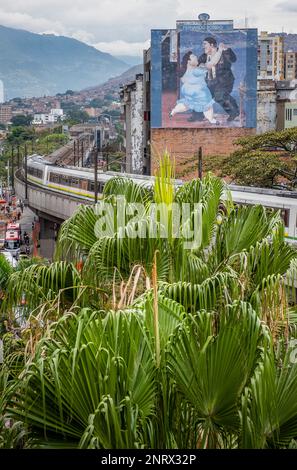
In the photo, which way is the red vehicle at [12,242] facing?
toward the camera

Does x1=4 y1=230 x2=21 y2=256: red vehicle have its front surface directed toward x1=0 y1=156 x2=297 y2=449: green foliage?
yes

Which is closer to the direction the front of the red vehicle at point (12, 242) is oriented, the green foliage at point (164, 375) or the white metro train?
the green foliage
